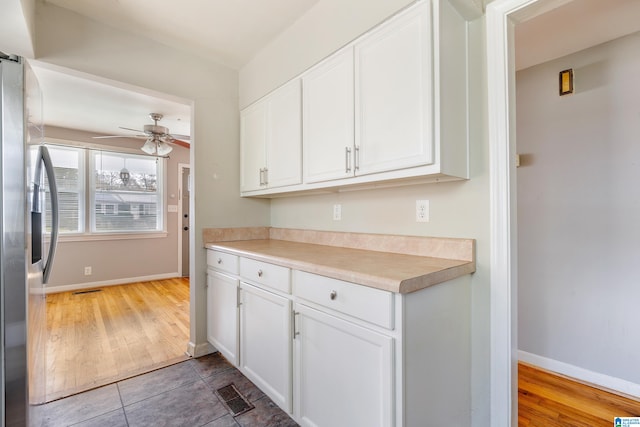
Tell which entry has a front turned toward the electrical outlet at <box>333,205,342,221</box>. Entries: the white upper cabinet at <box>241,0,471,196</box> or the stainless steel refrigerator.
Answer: the stainless steel refrigerator

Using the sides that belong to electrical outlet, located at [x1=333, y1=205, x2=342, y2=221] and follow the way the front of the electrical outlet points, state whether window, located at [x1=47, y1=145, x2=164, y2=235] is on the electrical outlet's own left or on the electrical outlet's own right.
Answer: on the electrical outlet's own right

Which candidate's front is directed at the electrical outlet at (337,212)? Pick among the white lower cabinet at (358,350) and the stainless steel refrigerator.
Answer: the stainless steel refrigerator

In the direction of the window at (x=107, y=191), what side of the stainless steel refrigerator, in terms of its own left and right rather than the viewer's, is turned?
left

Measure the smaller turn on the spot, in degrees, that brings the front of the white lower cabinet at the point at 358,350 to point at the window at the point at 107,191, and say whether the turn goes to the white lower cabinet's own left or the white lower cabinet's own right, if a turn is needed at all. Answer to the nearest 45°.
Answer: approximately 90° to the white lower cabinet's own right

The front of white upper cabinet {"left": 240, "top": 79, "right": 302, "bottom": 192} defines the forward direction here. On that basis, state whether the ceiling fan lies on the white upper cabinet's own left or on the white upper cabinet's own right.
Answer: on the white upper cabinet's own right

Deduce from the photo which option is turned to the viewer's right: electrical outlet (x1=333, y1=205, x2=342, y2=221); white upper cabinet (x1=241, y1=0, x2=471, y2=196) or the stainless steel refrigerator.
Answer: the stainless steel refrigerator

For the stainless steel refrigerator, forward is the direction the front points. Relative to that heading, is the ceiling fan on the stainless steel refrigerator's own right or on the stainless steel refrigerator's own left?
on the stainless steel refrigerator's own left

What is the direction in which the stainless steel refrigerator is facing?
to the viewer's right

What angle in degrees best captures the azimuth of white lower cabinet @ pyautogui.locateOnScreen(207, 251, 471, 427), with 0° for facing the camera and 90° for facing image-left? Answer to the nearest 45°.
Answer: approximately 45°

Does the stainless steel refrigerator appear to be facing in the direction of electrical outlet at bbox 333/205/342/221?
yes
